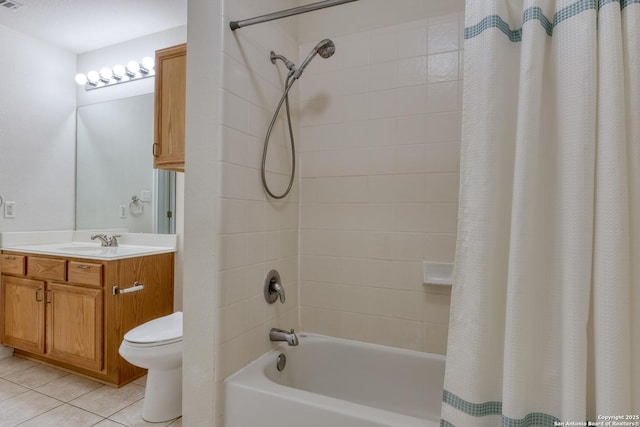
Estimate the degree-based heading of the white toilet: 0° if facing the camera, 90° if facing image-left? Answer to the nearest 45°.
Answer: approximately 45°

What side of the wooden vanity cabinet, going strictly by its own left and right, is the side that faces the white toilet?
left

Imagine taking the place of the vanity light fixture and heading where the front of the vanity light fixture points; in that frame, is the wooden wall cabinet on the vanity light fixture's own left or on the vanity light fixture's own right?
on the vanity light fixture's own left

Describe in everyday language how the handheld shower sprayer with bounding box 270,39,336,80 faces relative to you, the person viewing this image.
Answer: facing the viewer and to the right of the viewer

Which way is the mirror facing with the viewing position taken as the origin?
facing the viewer and to the left of the viewer
